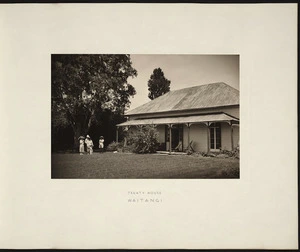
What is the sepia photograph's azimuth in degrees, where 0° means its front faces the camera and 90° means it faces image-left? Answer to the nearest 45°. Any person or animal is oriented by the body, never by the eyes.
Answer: approximately 0°
